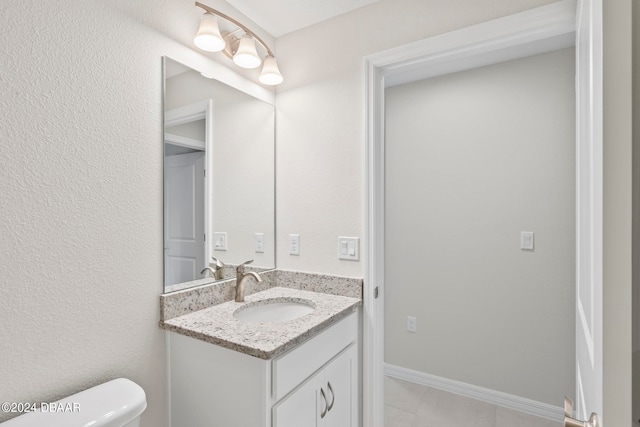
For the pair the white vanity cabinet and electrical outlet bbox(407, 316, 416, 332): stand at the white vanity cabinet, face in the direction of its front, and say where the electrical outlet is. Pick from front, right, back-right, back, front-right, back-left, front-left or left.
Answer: left

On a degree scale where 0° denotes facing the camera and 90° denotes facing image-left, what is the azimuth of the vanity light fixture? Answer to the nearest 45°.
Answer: approximately 315°

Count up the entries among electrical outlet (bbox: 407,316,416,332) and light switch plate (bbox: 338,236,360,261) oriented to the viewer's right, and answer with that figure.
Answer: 0

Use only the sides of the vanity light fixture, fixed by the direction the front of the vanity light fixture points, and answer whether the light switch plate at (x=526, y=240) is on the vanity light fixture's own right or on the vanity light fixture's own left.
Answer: on the vanity light fixture's own left

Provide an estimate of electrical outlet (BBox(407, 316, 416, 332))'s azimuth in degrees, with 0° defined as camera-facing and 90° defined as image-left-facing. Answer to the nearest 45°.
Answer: approximately 0°

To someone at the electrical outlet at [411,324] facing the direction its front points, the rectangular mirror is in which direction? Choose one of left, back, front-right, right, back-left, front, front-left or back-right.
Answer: front-right

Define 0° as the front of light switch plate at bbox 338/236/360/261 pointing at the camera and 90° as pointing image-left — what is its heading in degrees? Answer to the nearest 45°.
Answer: approximately 45°
